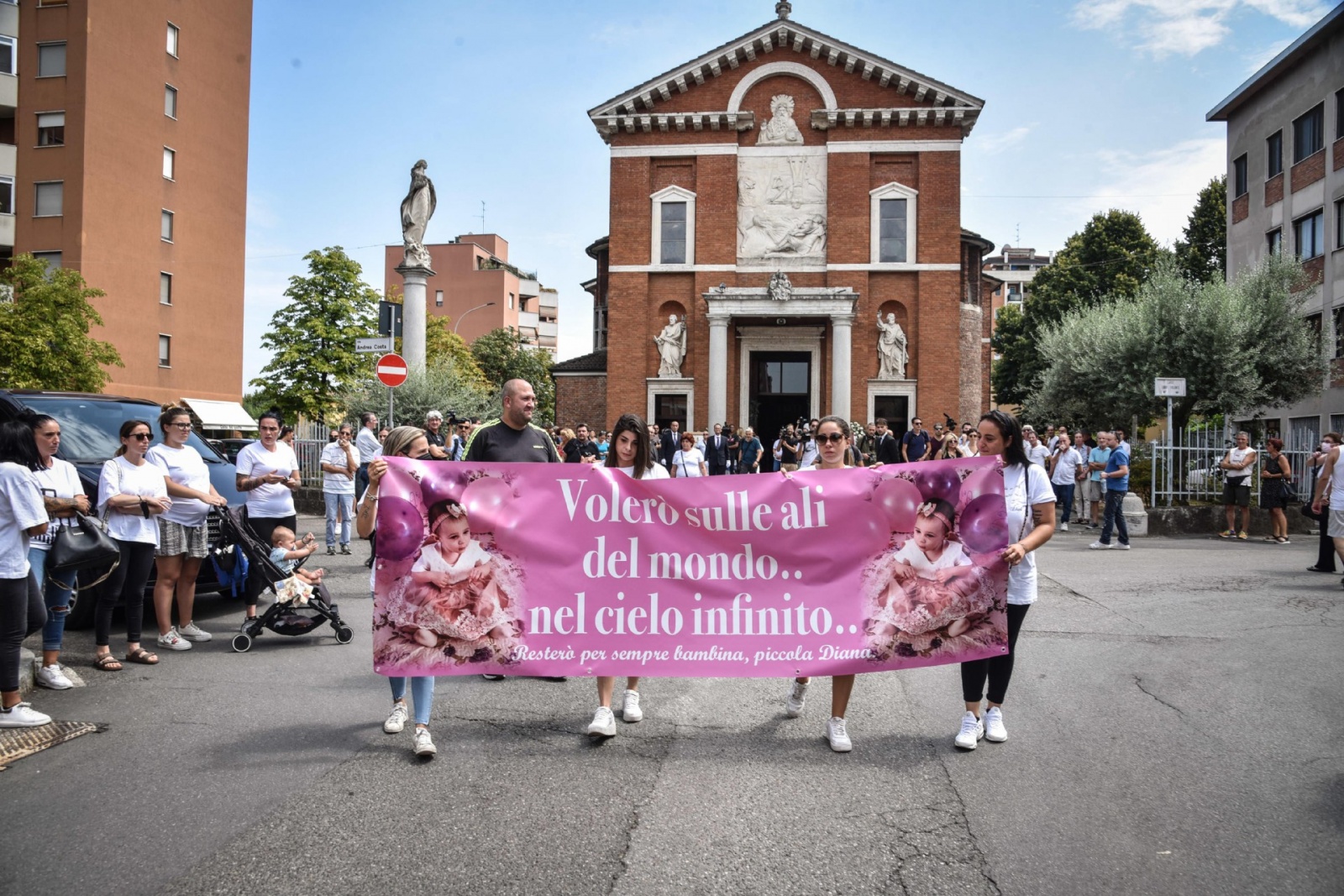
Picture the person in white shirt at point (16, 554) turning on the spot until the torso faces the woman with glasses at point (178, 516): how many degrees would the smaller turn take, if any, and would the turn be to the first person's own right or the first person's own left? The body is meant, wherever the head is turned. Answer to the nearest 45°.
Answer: approximately 45° to the first person's own left

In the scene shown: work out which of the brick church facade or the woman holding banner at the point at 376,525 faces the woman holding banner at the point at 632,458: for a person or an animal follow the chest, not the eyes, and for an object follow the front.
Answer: the brick church facade

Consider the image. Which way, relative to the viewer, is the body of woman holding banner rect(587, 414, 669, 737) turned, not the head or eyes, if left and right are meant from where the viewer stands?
facing the viewer

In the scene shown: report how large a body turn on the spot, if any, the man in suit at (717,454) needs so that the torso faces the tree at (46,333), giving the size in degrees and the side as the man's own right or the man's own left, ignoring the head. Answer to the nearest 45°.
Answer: approximately 90° to the man's own right

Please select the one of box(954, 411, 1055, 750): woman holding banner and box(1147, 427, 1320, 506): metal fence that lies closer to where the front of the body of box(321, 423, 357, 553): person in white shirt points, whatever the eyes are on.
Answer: the woman holding banner

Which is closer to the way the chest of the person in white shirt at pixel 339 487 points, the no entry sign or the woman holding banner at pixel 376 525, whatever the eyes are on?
the woman holding banner

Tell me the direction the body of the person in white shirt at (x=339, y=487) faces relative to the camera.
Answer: toward the camera

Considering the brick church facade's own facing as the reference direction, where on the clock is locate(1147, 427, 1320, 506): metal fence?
The metal fence is roughly at 11 o'clock from the brick church facade.

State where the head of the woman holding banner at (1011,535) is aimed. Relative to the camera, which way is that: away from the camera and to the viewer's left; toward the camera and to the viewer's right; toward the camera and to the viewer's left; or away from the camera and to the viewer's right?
toward the camera and to the viewer's left

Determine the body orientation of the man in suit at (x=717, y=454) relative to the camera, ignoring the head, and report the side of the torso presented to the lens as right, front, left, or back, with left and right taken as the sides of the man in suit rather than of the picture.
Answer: front

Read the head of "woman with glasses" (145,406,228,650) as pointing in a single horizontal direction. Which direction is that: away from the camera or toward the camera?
toward the camera

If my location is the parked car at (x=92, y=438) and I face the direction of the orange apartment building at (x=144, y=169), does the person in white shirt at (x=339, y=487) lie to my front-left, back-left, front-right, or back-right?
front-right

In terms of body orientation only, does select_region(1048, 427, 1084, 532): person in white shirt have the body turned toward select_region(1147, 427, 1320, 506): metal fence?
no

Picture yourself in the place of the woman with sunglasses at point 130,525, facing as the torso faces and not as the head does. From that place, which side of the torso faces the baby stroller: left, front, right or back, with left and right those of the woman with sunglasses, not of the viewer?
left

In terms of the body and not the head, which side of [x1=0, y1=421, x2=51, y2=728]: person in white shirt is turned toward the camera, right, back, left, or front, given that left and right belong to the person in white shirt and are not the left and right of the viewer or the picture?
right

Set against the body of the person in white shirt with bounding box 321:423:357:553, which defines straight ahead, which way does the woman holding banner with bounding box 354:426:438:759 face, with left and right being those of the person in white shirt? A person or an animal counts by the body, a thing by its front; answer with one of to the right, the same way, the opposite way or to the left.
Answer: the same way

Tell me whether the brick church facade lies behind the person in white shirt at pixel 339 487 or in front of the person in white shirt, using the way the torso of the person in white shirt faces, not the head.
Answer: behind

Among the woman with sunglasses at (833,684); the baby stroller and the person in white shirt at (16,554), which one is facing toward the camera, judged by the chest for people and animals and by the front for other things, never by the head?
the woman with sunglasses

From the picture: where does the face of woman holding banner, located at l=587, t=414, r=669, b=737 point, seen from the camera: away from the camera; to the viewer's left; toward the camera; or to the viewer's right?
toward the camera

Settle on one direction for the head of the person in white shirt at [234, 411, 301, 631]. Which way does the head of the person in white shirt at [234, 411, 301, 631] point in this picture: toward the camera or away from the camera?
toward the camera
